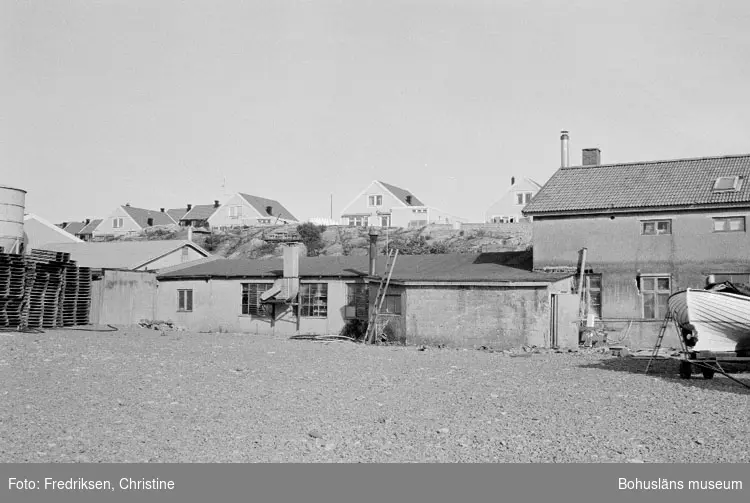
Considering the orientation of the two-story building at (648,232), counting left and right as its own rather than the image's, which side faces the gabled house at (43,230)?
right

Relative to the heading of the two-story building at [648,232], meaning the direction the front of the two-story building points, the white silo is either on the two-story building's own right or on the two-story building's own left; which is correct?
on the two-story building's own right

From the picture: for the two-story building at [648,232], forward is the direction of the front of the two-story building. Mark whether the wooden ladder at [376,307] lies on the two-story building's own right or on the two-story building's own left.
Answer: on the two-story building's own right

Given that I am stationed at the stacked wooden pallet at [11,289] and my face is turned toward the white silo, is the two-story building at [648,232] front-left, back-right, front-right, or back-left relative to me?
back-right

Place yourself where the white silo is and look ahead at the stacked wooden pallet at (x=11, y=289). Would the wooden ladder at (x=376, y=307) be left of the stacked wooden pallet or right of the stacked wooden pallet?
left

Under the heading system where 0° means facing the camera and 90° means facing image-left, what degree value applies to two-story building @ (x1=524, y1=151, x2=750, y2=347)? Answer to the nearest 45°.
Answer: approximately 0°
